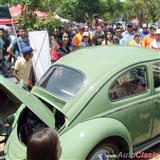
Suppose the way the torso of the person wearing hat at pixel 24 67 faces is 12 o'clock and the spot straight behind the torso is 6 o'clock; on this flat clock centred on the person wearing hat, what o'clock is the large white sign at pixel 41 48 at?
The large white sign is roughly at 8 o'clock from the person wearing hat.

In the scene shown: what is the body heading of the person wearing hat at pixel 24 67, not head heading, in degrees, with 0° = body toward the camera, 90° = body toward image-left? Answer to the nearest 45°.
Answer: approximately 315°

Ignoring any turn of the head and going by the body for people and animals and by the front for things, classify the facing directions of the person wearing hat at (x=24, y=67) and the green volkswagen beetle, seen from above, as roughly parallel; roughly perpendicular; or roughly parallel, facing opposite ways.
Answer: roughly perpendicular

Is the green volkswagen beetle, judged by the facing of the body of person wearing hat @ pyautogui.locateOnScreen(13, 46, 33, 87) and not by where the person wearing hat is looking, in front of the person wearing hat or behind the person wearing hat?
in front

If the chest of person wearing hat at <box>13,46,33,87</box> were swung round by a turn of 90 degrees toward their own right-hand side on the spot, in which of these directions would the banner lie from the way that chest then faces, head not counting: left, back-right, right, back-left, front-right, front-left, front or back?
back-right
